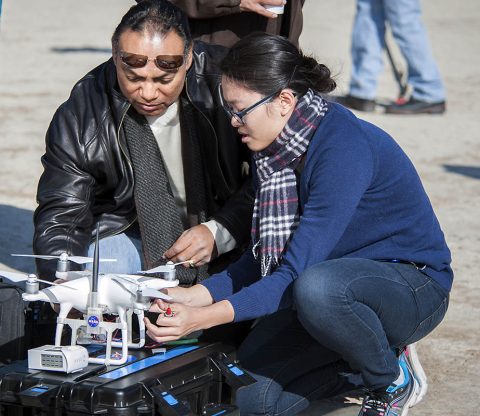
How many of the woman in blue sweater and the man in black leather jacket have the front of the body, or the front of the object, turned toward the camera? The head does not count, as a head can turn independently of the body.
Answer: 1

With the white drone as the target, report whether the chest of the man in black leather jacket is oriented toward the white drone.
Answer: yes

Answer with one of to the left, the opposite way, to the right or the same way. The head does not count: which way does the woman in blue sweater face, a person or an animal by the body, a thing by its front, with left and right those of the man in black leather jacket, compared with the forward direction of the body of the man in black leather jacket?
to the right

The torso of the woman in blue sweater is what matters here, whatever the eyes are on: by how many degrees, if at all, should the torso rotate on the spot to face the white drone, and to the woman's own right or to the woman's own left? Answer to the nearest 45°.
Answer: approximately 45° to the woman's own left

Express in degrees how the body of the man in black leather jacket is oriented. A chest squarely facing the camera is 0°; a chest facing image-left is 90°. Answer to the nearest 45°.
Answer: approximately 0°

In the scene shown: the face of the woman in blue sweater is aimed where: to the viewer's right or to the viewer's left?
to the viewer's left

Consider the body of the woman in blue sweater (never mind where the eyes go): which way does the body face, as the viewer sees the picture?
to the viewer's left

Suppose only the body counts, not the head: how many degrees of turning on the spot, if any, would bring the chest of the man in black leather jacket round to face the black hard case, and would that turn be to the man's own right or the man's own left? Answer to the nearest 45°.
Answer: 0° — they already face it

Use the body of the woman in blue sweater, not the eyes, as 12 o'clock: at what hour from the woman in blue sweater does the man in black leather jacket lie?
The man in black leather jacket is roughly at 1 o'clock from the woman in blue sweater.
